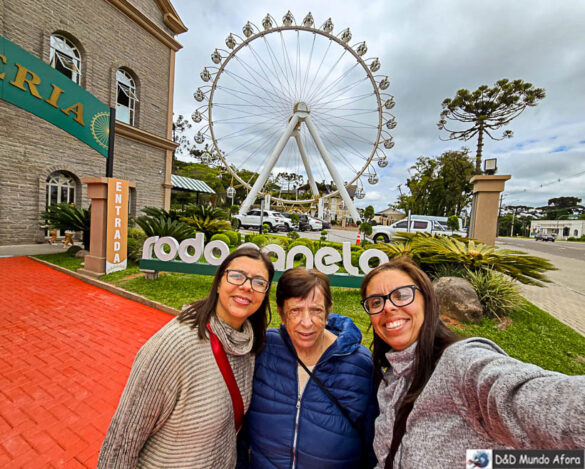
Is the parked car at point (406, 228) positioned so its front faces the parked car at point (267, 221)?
yes

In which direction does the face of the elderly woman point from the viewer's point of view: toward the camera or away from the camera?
toward the camera

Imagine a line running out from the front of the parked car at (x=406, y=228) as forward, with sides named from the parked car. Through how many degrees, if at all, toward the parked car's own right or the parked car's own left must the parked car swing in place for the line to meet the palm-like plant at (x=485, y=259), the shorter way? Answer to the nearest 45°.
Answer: approximately 90° to the parked car's own left

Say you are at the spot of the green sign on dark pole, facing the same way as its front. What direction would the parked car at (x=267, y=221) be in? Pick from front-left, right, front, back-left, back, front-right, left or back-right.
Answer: left

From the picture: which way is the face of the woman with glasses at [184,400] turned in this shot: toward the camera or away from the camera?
toward the camera

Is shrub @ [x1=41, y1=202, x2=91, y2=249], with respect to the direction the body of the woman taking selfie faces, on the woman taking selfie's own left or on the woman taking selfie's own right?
on the woman taking selfie's own right

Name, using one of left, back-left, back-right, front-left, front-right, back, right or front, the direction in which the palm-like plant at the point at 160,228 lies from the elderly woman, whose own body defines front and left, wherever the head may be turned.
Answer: back-right

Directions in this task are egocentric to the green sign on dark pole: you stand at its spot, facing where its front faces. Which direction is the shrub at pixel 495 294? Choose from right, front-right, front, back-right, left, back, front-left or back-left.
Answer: front

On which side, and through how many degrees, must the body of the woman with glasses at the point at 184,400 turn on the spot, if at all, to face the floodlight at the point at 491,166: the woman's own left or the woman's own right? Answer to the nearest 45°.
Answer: approximately 90° to the woman's own left

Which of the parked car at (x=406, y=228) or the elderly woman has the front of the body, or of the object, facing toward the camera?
the elderly woman

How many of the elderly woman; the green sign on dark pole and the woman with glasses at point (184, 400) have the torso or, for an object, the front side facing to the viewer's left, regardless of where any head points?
0

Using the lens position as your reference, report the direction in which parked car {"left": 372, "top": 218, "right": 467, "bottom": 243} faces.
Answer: facing to the left of the viewer

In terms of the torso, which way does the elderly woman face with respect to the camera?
toward the camera

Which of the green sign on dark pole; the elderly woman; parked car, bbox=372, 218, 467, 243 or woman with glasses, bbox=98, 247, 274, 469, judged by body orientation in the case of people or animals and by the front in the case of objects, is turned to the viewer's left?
the parked car

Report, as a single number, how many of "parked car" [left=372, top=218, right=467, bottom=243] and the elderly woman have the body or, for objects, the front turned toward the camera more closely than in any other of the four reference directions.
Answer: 1

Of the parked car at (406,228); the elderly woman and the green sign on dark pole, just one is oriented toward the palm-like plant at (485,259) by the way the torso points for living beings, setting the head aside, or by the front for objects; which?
the green sign on dark pole

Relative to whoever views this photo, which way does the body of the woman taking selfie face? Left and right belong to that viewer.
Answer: facing the viewer and to the left of the viewer
